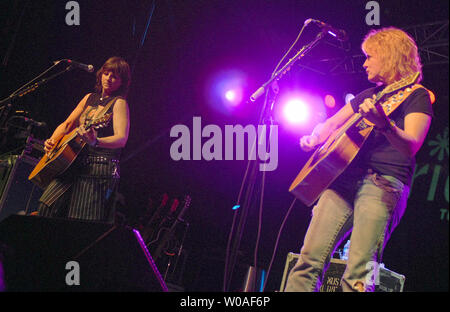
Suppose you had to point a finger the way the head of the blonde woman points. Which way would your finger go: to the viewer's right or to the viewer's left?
to the viewer's left

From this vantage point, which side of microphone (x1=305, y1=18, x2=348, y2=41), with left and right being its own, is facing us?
right

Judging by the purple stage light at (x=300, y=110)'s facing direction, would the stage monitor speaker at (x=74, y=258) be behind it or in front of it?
in front

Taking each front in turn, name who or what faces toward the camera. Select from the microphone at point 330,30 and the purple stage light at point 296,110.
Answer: the purple stage light

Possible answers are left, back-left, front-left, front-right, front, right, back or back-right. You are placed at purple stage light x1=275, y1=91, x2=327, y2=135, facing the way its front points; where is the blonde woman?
front

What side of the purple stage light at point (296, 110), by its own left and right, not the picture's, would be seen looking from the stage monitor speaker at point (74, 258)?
front

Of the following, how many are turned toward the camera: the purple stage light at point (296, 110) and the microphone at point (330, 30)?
1

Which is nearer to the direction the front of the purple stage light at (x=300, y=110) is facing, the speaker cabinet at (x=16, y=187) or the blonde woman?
the blonde woman

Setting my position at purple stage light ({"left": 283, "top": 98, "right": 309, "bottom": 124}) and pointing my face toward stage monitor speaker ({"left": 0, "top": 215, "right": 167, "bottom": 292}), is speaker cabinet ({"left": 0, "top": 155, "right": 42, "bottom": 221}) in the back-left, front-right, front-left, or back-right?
front-right

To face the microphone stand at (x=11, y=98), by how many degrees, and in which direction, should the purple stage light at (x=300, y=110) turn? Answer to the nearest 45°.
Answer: approximately 45° to its right

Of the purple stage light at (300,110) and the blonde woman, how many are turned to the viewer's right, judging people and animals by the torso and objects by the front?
0

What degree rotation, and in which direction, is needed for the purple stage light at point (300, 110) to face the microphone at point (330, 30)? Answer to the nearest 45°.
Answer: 0° — it already faces it

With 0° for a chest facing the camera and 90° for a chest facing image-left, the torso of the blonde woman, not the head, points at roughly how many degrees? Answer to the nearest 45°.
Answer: approximately 45°

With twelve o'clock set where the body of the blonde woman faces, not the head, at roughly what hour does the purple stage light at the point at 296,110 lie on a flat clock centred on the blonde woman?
The purple stage light is roughly at 4 o'clock from the blonde woman.

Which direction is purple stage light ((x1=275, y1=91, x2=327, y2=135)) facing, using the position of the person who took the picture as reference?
facing the viewer
